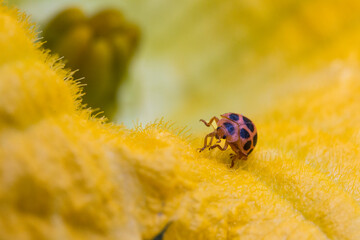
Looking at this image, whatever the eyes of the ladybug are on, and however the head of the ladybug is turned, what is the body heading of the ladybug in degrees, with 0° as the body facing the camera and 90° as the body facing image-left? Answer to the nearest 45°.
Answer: approximately 45°
